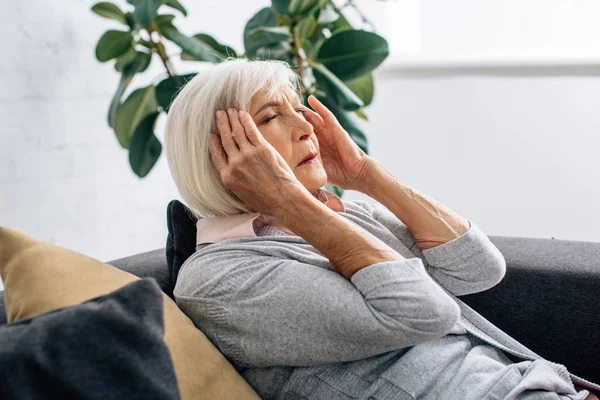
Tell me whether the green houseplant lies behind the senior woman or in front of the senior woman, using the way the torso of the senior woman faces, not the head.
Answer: behind

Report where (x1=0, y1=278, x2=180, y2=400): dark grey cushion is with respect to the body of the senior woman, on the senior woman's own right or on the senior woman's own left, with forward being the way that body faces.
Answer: on the senior woman's own right

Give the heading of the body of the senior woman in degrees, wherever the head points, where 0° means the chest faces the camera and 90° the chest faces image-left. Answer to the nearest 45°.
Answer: approximately 315°

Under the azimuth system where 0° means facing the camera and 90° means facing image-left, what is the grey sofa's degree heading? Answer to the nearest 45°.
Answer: approximately 0°

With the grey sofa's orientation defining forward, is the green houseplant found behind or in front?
behind
